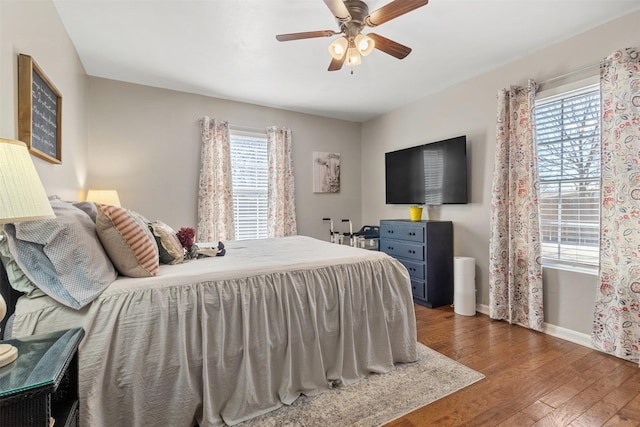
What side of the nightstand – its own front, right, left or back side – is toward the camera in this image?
right

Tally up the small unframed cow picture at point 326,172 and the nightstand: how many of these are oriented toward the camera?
1

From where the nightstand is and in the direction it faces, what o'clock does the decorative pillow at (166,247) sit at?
The decorative pillow is roughly at 10 o'clock from the nightstand.

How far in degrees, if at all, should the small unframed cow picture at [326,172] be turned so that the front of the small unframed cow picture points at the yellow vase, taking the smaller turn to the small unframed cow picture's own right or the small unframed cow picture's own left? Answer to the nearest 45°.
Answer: approximately 45° to the small unframed cow picture's own left

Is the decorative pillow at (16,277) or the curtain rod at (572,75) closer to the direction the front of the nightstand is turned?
the curtain rod

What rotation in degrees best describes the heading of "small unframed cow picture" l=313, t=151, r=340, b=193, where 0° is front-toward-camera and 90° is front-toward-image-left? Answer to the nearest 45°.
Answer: approximately 0°

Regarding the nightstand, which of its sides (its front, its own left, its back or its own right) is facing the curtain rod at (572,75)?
front

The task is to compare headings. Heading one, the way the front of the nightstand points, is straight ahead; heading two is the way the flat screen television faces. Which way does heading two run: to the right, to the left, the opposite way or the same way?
the opposite way

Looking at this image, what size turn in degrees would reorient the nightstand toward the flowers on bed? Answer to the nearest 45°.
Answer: approximately 45° to its left

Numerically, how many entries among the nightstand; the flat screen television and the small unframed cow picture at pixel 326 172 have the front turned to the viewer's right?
1

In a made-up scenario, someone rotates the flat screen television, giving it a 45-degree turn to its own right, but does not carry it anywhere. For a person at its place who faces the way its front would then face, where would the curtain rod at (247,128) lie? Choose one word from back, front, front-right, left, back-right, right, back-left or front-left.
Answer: front

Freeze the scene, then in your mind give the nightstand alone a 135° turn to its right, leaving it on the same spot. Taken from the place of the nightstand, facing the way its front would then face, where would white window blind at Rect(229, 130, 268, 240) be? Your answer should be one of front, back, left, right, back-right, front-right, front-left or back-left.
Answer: back

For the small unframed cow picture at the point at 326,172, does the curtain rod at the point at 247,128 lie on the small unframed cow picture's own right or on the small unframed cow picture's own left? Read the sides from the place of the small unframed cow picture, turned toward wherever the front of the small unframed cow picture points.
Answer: on the small unframed cow picture's own right

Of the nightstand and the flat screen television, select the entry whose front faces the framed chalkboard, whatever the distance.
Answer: the flat screen television

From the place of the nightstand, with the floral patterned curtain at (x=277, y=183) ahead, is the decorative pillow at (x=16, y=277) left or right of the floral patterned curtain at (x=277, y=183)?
left
